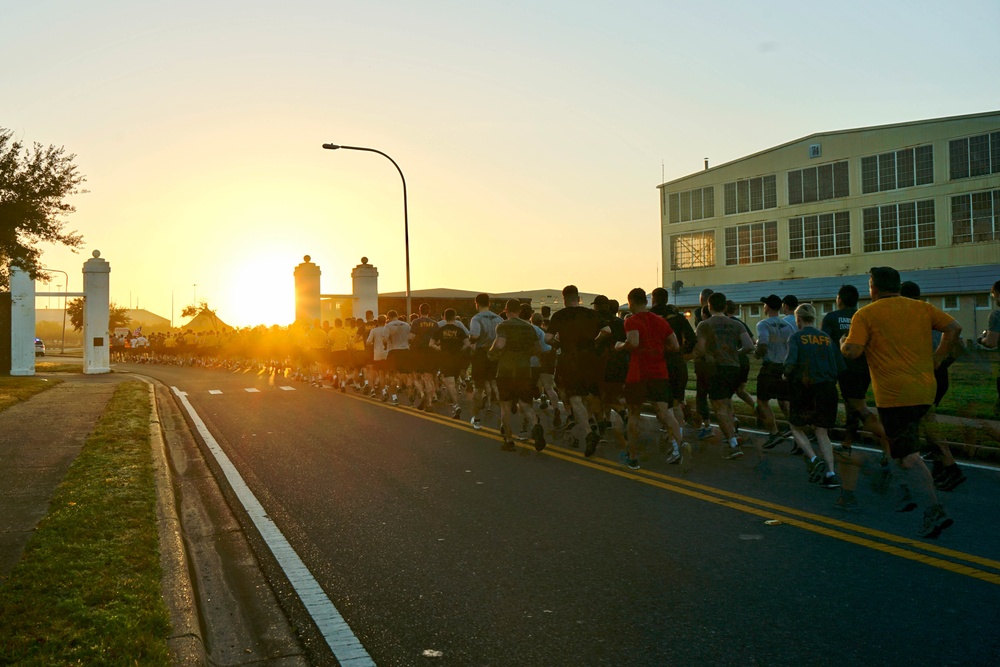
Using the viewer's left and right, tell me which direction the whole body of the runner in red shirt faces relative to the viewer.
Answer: facing away from the viewer and to the left of the viewer

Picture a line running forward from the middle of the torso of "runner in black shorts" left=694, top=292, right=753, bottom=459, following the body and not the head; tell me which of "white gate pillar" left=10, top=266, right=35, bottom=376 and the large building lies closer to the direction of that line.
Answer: the white gate pillar

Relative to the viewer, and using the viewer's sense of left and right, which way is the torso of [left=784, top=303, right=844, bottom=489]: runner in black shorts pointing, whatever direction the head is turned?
facing away from the viewer and to the left of the viewer

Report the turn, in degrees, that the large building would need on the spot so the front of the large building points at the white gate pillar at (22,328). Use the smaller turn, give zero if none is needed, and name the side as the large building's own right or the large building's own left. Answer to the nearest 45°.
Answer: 0° — it already faces it

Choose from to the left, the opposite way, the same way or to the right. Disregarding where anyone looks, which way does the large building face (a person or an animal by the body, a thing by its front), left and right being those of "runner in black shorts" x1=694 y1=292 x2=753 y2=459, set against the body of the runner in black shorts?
to the left

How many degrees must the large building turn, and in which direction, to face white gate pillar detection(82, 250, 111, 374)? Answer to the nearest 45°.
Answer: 0° — it already faces it

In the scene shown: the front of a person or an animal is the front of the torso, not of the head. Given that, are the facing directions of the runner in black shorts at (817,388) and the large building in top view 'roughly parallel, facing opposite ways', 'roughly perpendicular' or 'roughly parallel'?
roughly perpendicular

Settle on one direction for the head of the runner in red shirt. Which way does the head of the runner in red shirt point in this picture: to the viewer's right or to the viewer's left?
to the viewer's left

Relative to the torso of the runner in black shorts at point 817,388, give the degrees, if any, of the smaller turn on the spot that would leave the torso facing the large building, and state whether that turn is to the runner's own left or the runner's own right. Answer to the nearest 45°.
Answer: approximately 45° to the runner's own right
